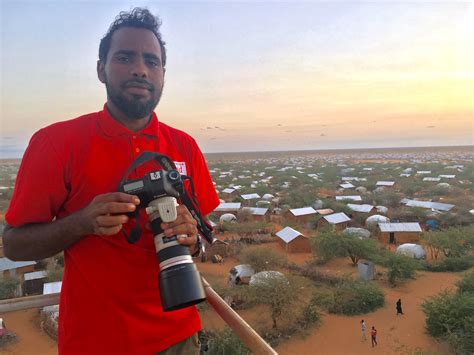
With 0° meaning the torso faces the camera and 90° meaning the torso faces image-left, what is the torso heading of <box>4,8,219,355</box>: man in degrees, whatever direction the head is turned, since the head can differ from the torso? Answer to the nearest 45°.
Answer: approximately 315°

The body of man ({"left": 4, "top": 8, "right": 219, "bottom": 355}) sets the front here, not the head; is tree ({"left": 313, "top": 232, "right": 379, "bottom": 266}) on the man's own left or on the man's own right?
on the man's own left

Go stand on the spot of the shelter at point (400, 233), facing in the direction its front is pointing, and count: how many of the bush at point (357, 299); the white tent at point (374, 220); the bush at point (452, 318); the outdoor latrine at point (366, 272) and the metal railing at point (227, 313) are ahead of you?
4

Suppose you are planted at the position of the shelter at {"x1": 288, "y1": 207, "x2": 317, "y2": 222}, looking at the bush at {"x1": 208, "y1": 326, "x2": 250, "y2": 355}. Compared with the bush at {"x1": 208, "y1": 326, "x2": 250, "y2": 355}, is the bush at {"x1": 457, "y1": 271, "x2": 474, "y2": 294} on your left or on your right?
left

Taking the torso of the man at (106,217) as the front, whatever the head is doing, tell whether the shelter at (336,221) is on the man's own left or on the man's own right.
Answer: on the man's own left
